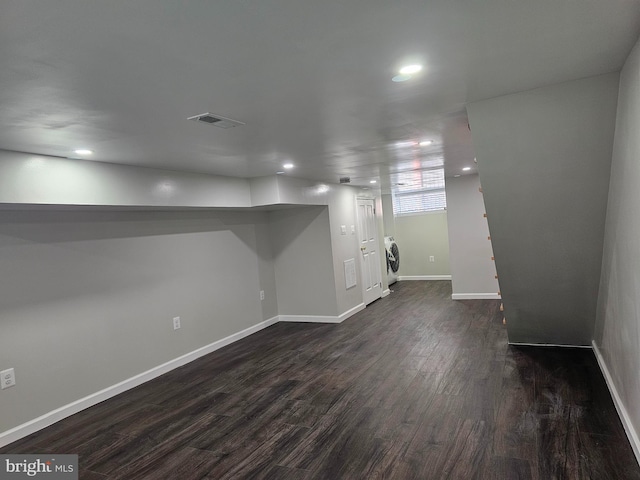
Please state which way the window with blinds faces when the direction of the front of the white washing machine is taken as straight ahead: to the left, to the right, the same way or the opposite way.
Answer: to the right

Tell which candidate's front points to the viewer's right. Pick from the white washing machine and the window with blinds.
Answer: the white washing machine

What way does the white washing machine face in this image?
to the viewer's right

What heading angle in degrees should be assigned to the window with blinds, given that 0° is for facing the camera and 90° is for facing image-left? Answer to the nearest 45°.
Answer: approximately 0°

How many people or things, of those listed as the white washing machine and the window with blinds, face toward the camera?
1

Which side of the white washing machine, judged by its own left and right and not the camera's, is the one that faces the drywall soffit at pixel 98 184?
right

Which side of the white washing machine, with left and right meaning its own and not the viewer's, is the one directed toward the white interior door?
right
